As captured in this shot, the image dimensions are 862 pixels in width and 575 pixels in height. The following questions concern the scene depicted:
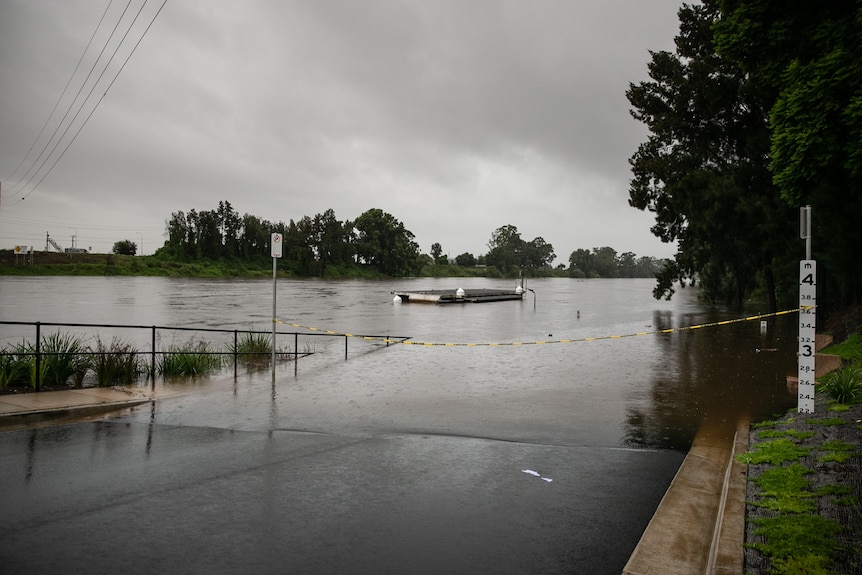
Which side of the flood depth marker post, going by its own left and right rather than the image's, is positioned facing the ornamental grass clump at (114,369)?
right

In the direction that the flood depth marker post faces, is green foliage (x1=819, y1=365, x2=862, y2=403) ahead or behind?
behind

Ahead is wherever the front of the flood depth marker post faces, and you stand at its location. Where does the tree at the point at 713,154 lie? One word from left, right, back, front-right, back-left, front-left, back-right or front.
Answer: back

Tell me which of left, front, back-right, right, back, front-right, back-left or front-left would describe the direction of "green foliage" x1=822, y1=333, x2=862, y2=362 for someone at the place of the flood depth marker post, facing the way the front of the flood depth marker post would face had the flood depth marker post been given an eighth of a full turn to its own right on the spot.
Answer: back-right

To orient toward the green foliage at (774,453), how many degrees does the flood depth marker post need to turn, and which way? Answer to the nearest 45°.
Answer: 0° — it already faces it

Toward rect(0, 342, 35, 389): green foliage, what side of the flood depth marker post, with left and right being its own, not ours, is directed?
right

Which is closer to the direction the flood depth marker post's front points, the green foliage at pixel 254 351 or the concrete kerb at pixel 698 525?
the concrete kerb

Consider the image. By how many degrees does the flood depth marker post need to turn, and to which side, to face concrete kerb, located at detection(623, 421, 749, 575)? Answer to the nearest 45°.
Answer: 0° — it already faces it

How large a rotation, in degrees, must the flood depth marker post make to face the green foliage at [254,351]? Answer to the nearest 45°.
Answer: approximately 90° to its right

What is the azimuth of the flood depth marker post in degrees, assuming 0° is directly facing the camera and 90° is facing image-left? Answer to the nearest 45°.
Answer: approximately 0°
